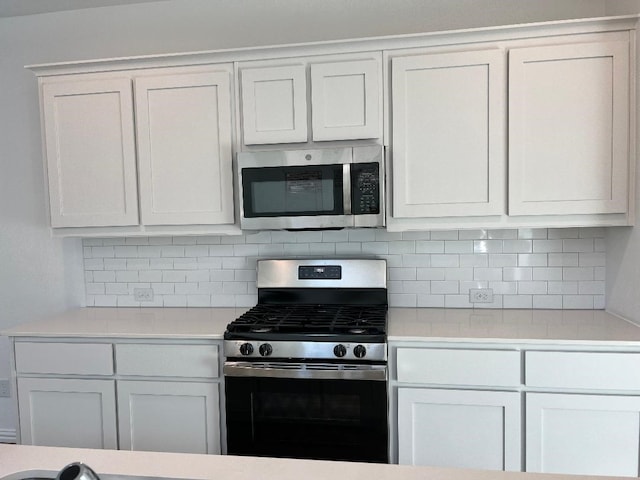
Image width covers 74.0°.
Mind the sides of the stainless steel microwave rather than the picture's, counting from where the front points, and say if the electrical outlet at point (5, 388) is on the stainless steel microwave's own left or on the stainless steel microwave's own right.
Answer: on the stainless steel microwave's own right

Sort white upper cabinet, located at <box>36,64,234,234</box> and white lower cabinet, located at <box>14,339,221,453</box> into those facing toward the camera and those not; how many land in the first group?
2

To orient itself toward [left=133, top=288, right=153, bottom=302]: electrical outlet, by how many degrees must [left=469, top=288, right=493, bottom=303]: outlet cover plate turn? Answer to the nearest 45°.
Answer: approximately 90° to its right

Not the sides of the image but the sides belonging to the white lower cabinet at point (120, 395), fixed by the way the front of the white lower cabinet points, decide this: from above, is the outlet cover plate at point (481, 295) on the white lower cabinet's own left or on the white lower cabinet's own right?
on the white lower cabinet's own left
